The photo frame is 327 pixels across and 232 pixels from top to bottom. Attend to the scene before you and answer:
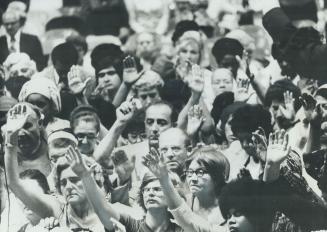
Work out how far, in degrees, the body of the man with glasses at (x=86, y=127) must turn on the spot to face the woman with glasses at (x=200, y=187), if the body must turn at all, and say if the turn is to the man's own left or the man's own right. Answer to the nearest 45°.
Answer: approximately 45° to the man's own left

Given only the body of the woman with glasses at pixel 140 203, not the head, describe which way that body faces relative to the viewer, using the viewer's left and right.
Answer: facing the viewer

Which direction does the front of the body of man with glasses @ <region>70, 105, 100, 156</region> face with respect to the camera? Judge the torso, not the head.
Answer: toward the camera

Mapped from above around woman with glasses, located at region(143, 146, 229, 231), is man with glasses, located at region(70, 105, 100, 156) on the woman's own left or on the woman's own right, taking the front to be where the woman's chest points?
on the woman's own right

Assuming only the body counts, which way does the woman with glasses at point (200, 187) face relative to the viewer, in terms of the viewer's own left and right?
facing the viewer and to the left of the viewer
